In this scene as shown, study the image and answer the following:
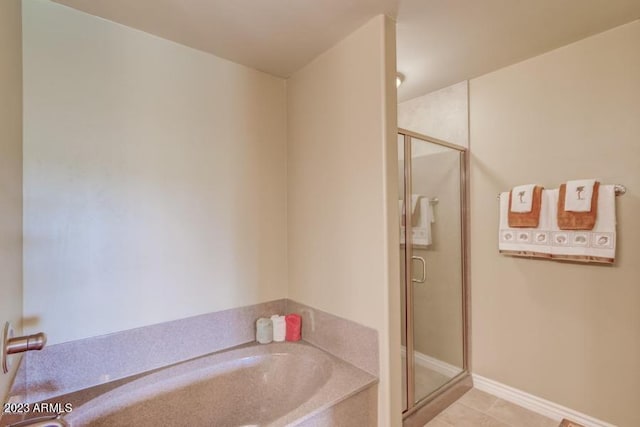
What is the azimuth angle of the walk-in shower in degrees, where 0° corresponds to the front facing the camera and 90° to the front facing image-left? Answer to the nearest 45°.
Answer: approximately 315°

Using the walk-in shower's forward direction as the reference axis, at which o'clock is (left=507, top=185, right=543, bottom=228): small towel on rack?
The small towel on rack is roughly at 11 o'clock from the walk-in shower.

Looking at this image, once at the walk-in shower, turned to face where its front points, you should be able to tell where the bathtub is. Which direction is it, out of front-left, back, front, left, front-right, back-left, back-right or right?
right

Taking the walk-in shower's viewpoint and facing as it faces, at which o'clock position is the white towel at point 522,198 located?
The white towel is roughly at 11 o'clock from the walk-in shower.

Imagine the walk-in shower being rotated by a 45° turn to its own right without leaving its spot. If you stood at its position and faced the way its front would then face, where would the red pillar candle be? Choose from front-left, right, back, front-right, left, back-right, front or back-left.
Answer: front-right

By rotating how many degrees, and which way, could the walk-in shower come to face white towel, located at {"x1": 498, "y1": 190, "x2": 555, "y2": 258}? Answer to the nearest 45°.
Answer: approximately 45° to its left

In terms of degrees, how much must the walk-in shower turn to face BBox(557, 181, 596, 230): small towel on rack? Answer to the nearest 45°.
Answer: approximately 45° to its left

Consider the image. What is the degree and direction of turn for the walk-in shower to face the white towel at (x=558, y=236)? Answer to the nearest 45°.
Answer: approximately 45° to its left

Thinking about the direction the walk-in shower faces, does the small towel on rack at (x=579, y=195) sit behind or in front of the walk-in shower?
in front
